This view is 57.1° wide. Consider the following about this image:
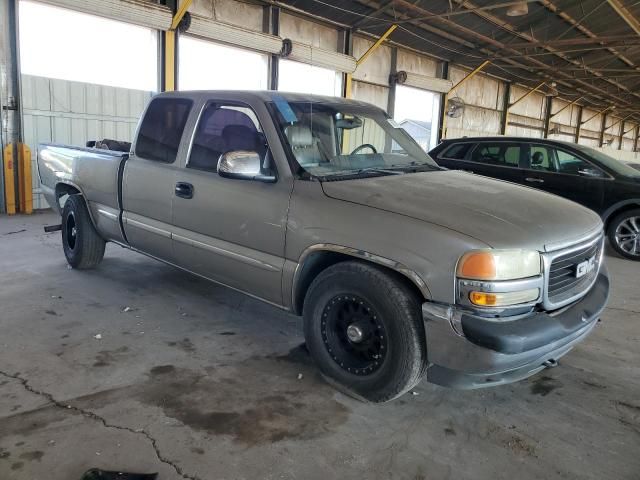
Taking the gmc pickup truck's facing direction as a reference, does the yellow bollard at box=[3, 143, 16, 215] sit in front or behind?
behind

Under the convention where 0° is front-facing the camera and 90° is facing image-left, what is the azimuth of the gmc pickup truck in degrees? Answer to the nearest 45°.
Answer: approximately 315°

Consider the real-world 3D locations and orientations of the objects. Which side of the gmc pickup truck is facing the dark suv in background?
left

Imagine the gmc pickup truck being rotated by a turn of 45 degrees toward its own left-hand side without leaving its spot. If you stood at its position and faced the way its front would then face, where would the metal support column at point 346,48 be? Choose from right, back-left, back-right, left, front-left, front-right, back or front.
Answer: left

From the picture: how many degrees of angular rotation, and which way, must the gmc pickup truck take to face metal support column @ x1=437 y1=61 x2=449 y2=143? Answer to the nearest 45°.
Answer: approximately 135° to its left

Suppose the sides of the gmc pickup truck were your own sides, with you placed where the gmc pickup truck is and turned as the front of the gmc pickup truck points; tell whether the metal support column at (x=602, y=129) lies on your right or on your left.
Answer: on your left

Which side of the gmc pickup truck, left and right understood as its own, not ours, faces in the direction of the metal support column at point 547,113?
left

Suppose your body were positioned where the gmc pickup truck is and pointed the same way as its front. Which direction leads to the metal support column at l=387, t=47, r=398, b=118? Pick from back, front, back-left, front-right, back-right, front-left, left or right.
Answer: back-left

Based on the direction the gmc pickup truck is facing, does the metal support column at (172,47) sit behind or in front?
behind

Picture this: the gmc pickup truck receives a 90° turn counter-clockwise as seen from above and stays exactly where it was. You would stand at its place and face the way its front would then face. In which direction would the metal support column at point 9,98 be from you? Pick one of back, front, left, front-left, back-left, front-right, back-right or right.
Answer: left

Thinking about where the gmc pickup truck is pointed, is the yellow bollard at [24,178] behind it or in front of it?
behind

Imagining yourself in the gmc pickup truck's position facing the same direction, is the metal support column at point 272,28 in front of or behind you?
behind
